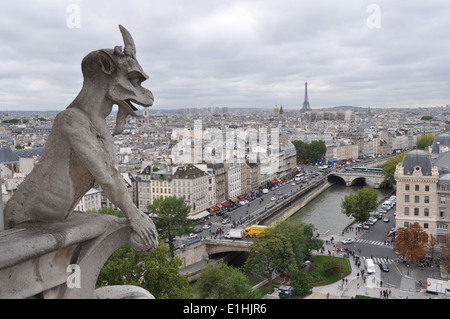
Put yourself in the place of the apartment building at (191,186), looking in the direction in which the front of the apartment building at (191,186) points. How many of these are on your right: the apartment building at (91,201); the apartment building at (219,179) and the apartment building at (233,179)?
1

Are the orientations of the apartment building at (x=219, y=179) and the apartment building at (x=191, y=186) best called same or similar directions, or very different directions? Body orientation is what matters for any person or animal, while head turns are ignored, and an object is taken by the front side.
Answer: same or similar directions

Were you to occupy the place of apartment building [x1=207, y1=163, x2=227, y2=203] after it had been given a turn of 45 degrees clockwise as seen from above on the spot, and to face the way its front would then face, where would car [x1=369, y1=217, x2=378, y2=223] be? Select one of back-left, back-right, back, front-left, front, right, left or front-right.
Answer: front-left

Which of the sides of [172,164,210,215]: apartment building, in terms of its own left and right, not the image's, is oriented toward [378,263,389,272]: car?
front

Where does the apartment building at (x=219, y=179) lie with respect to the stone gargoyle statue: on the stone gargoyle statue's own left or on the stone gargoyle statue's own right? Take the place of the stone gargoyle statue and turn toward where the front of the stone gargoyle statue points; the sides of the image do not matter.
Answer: on the stone gargoyle statue's own left

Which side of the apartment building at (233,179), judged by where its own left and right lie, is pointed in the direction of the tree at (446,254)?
front

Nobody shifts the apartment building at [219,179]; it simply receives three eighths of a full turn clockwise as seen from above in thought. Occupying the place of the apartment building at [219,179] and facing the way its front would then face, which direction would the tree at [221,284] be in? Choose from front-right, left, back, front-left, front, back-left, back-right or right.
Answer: left

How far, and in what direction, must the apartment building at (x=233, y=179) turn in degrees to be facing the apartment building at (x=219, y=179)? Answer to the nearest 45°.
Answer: approximately 90° to its right

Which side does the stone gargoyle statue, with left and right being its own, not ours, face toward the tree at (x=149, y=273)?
left

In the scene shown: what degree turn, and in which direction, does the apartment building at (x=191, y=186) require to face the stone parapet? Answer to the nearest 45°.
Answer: approximately 45° to its right

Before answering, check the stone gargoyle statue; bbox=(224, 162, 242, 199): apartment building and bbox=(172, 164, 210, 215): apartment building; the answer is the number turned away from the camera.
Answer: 0

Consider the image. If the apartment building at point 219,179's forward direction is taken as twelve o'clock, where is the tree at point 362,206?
The tree is roughly at 12 o'clock from the apartment building.

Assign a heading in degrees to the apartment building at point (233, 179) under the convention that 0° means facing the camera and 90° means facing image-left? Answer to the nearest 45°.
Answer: approximately 315°

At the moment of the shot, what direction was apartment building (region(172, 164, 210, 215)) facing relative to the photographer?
facing the viewer and to the right of the viewer

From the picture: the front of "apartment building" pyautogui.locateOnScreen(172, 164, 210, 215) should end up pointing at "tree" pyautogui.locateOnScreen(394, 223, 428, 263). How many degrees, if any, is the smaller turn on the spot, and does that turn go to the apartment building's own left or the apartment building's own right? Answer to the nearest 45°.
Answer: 0° — it already faces it

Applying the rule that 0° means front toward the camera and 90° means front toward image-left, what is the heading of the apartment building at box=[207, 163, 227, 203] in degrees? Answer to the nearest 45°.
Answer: approximately 315°

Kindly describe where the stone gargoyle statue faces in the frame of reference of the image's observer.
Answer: facing to the right of the viewer

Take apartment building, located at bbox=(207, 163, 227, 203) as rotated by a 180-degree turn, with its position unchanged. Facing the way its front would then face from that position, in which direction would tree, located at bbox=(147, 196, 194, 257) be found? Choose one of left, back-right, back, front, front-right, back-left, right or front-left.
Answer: back-left
